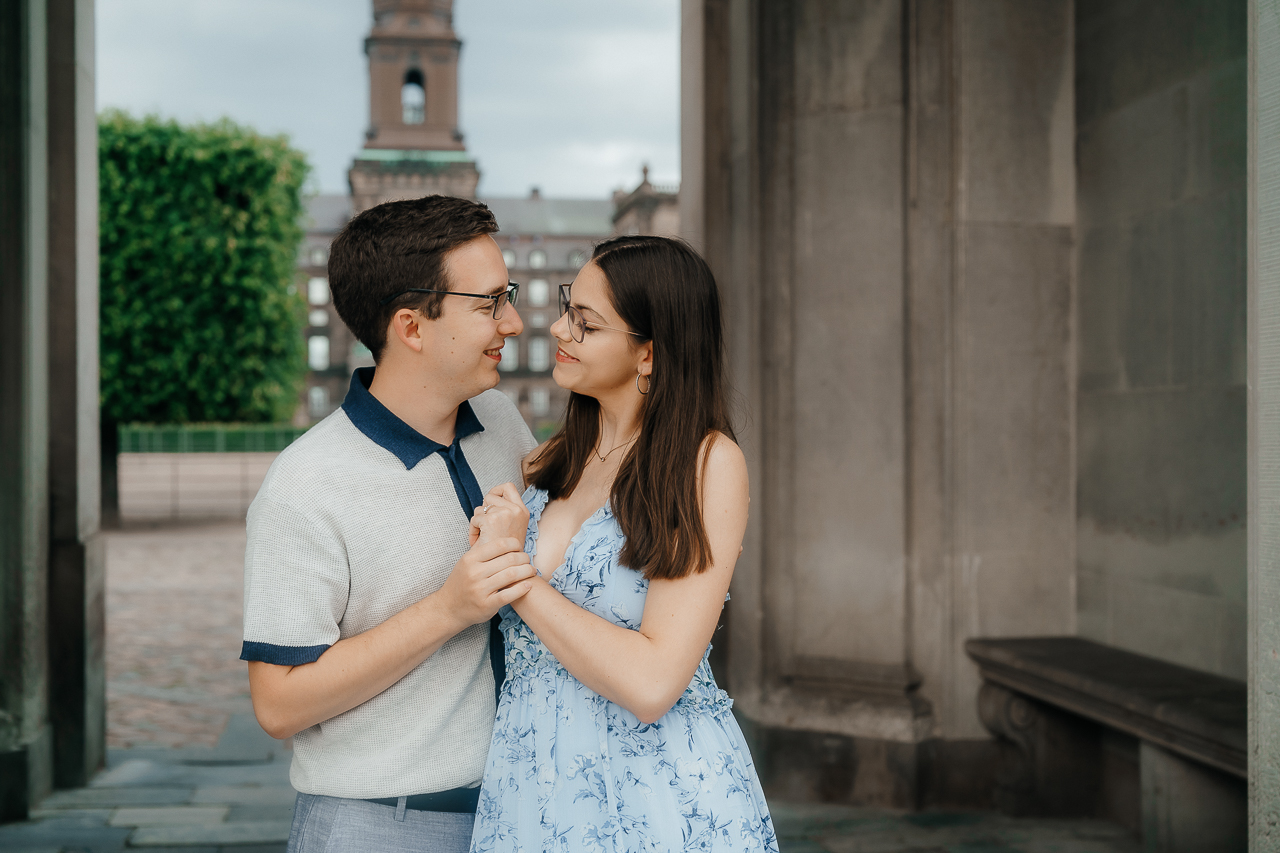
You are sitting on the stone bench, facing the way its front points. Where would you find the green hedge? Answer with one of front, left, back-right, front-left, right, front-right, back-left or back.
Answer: right

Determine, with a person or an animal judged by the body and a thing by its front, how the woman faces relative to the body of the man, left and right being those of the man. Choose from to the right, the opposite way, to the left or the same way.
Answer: to the right

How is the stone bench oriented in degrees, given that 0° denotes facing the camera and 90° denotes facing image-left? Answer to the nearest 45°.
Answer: approximately 45°

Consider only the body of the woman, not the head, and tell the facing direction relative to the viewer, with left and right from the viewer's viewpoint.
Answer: facing the viewer and to the left of the viewer

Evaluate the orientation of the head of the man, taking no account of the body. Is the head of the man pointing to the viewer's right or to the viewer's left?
to the viewer's right

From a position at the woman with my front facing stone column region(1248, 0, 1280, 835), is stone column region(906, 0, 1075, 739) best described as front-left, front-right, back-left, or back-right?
front-left

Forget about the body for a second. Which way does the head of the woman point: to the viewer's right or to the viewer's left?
to the viewer's left

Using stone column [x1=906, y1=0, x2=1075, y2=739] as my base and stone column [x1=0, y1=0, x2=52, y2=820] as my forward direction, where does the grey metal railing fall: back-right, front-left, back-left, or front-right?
front-right

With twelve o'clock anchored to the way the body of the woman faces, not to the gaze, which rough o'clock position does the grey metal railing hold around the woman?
The grey metal railing is roughly at 4 o'clock from the woman.

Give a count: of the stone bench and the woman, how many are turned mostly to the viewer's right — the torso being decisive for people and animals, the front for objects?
0

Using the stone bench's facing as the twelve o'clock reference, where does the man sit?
The man is roughly at 11 o'clock from the stone bench.

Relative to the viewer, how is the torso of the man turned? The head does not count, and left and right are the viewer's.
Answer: facing the viewer and to the right of the viewer

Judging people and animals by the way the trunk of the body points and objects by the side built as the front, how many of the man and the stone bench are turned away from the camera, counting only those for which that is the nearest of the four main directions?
0

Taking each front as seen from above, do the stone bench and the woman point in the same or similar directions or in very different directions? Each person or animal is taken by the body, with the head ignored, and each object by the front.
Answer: same or similar directions
